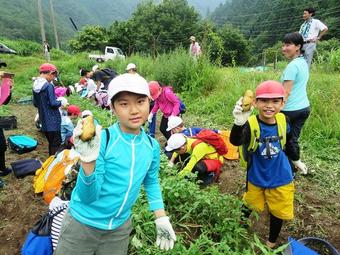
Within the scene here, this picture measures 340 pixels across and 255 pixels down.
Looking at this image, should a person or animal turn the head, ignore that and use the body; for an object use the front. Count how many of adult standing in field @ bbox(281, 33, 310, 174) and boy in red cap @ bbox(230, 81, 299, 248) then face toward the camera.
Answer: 1

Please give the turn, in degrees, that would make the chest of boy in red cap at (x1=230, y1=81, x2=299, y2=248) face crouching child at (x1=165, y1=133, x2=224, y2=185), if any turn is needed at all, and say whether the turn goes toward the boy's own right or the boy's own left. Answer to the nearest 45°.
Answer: approximately 135° to the boy's own right

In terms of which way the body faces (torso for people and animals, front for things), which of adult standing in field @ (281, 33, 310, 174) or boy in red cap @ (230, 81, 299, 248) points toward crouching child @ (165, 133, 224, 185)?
the adult standing in field

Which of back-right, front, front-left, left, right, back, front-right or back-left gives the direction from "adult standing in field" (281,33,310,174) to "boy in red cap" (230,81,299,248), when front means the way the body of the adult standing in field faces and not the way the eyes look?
left

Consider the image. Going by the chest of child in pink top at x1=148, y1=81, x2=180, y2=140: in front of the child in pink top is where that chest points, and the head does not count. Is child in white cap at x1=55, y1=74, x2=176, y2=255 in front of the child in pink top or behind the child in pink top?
in front

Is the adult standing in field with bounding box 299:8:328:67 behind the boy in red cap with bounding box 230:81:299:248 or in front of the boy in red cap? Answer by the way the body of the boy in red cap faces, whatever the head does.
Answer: behind

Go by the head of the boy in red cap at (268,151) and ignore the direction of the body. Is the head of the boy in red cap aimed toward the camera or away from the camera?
toward the camera

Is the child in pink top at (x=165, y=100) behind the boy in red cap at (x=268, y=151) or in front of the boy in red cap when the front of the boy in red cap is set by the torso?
behind

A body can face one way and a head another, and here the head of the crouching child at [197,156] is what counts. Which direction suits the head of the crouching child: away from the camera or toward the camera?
toward the camera

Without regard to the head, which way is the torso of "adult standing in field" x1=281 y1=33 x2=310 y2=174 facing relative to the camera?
to the viewer's left

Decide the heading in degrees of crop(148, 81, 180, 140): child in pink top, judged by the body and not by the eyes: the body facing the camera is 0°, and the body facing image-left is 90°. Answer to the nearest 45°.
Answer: approximately 45°

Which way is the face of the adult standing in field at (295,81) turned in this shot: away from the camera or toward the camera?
toward the camera

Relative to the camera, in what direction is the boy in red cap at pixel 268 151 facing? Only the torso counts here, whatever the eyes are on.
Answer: toward the camera

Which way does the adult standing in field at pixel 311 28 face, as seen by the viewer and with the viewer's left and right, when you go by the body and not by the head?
facing the viewer and to the left of the viewer
